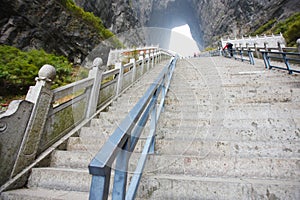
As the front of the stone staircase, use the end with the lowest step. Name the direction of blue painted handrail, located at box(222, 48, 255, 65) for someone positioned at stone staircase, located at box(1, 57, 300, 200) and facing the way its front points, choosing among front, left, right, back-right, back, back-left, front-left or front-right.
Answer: back-left

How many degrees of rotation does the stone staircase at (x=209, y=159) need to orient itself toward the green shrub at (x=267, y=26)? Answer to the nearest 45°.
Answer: approximately 135° to its left

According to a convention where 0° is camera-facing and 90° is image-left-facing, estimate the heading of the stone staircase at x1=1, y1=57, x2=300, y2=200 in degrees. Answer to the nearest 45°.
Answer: approximately 0°
